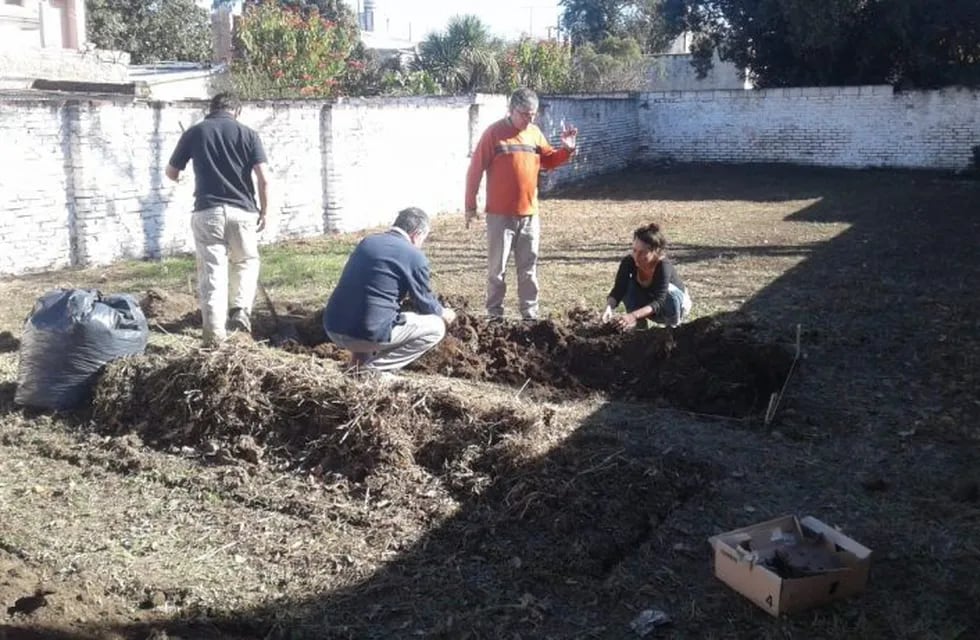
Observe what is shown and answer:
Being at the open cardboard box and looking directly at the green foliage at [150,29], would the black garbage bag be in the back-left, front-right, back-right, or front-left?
front-left

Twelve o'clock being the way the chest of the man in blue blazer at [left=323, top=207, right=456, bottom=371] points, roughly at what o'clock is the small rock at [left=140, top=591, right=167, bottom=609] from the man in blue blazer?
The small rock is roughly at 5 o'clock from the man in blue blazer.

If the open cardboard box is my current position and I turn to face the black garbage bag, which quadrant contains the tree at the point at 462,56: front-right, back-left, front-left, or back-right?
front-right

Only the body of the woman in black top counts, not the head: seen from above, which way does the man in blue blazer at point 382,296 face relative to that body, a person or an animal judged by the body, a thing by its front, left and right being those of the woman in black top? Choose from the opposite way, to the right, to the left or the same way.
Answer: the opposite way

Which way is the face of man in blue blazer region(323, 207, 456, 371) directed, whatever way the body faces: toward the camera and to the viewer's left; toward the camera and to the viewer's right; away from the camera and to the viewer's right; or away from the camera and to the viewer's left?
away from the camera and to the viewer's right

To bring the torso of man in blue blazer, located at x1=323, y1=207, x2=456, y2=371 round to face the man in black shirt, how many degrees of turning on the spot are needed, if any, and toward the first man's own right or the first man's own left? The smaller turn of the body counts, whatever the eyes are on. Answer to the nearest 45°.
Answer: approximately 90° to the first man's own left

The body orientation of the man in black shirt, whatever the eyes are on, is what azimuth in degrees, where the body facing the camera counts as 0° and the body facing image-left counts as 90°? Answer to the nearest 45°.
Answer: approximately 180°

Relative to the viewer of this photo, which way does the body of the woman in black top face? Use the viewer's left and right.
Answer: facing the viewer and to the left of the viewer

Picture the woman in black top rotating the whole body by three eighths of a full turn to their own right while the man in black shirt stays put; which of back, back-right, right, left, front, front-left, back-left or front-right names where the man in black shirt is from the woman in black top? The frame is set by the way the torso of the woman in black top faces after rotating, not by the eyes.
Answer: left

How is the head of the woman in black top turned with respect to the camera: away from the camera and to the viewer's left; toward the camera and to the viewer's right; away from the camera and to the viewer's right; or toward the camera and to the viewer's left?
toward the camera and to the viewer's left

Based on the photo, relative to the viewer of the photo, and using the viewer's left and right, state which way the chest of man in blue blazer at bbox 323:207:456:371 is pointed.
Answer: facing away from the viewer and to the right of the viewer

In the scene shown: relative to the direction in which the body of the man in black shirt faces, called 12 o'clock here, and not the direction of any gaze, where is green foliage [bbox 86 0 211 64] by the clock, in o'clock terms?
The green foliage is roughly at 12 o'clock from the man in black shirt.
